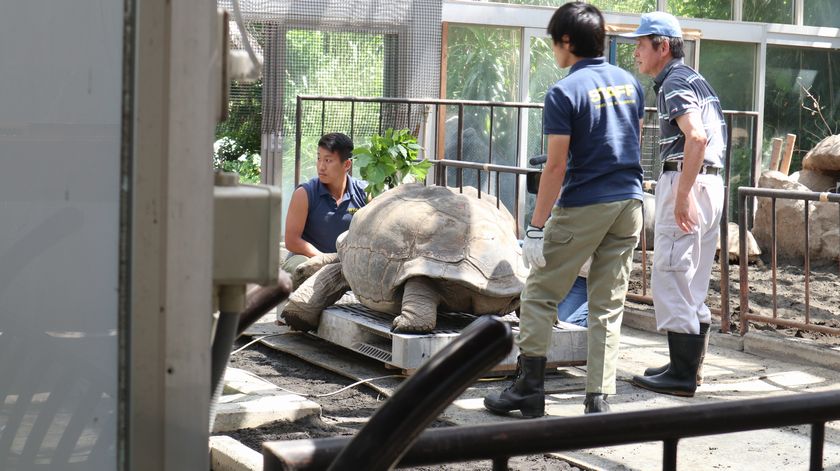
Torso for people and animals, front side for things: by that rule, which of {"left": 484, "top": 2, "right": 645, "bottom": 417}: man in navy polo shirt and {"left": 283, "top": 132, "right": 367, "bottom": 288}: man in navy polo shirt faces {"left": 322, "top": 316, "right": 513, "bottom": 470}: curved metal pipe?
{"left": 283, "top": 132, "right": 367, "bottom": 288}: man in navy polo shirt

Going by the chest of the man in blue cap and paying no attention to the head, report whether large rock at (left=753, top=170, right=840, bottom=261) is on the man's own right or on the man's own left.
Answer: on the man's own right

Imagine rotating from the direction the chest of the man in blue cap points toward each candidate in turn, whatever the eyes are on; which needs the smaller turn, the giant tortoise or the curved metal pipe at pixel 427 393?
the giant tortoise

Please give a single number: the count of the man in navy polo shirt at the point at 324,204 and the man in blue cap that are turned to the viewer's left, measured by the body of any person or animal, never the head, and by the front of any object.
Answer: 1

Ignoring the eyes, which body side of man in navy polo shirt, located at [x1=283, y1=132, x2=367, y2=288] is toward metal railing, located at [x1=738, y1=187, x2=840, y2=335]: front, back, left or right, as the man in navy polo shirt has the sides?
left

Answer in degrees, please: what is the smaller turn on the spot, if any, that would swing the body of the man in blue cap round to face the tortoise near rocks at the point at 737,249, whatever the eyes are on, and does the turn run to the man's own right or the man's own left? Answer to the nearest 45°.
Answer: approximately 90° to the man's own right

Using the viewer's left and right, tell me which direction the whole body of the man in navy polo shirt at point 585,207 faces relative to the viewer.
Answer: facing away from the viewer and to the left of the viewer

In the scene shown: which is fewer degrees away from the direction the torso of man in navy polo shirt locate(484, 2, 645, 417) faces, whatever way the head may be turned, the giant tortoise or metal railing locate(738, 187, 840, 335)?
the giant tortoise

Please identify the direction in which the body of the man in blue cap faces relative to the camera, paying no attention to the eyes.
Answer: to the viewer's left

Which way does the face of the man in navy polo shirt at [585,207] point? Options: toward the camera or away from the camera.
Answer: away from the camera

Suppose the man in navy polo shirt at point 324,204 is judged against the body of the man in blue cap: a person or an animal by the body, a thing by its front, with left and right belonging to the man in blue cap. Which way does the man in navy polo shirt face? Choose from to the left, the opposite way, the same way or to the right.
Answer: to the left
